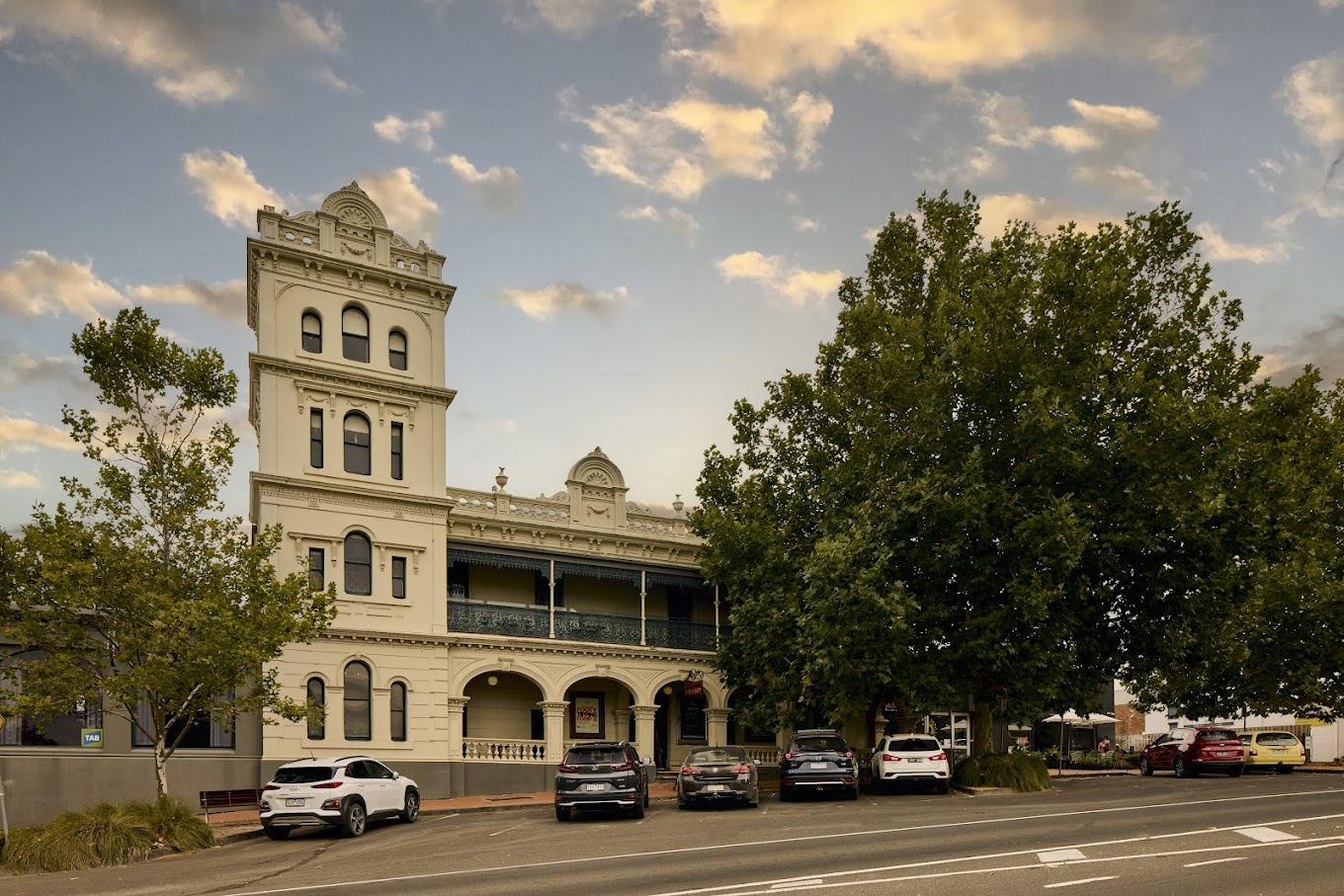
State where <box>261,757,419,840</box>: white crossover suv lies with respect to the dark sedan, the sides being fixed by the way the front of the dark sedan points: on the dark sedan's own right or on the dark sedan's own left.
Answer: on the dark sedan's own left

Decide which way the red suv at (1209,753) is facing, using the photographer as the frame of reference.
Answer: facing away from the viewer and to the left of the viewer

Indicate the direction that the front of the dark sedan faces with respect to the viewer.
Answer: facing away from the viewer

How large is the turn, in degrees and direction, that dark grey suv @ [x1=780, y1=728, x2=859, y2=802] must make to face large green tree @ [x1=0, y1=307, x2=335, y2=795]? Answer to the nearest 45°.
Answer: approximately 135° to its left

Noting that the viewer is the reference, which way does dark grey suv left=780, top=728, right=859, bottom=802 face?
facing away from the viewer

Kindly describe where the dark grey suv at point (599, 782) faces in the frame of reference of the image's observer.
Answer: facing away from the viewer

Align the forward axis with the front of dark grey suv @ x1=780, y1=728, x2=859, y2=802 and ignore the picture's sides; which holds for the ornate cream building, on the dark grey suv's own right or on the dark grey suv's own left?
on the dark grey suv's own left

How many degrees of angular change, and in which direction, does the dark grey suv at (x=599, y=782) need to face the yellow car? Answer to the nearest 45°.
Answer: approximately 45° to its right

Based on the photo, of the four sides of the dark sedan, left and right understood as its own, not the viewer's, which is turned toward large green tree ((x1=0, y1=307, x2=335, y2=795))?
left

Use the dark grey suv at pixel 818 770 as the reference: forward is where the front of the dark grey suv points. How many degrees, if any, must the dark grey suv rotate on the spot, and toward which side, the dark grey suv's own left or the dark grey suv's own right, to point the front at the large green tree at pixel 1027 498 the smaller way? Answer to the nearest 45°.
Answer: approximately 45° to the dark grey suv's own right

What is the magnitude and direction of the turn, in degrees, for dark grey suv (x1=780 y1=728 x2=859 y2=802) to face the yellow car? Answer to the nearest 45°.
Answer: approximately 45° to its right

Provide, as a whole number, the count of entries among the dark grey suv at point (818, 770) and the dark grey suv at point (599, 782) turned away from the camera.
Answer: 2

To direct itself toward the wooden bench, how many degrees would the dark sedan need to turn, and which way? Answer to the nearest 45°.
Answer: approximately 90° to its left

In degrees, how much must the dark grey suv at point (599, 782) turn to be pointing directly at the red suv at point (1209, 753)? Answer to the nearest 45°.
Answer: approximately 45° to its right
